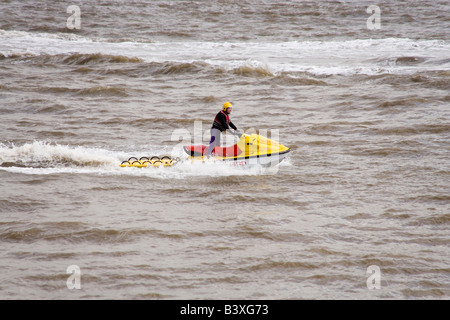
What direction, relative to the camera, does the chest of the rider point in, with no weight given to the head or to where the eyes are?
to the viewer's right

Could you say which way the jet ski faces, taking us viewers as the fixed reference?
facing to the right of the viewer
